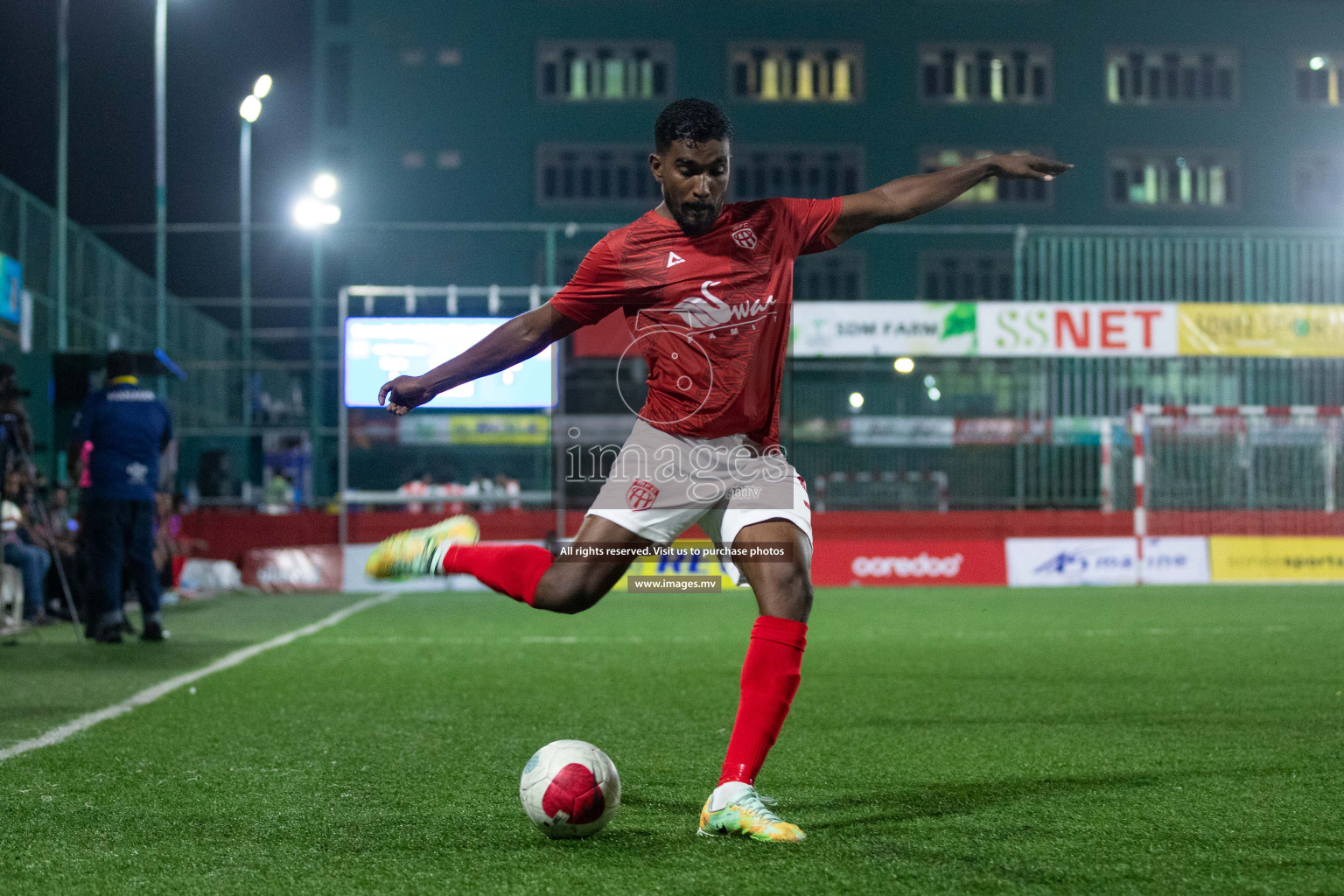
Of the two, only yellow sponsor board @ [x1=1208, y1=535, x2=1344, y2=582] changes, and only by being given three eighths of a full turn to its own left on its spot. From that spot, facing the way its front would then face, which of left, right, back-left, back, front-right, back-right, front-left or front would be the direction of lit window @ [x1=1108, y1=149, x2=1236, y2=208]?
front-left

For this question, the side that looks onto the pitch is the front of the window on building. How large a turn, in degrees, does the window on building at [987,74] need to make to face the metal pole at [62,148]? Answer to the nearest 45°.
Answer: approximately 45° to its right

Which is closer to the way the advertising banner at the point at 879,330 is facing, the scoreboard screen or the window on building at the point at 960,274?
the scoreboard screen

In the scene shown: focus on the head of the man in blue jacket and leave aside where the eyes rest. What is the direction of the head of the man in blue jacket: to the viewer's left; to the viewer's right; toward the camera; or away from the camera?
away from the camera

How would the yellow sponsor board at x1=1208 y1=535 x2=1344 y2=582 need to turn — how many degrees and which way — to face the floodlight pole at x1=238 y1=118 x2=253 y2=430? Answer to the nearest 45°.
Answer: approximately 90° to its right

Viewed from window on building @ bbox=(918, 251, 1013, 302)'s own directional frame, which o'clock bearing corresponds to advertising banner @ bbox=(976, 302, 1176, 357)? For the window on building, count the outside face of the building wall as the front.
The advertising banner is roughly at 12 o'clock from the window on building.

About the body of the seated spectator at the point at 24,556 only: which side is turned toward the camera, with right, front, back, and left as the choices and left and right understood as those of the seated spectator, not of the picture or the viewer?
right

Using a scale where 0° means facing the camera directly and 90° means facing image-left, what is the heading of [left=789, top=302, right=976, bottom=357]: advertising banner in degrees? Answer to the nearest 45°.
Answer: approximately 0°

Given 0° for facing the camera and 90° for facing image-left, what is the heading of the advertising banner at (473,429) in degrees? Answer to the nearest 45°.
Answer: approximately 0°
